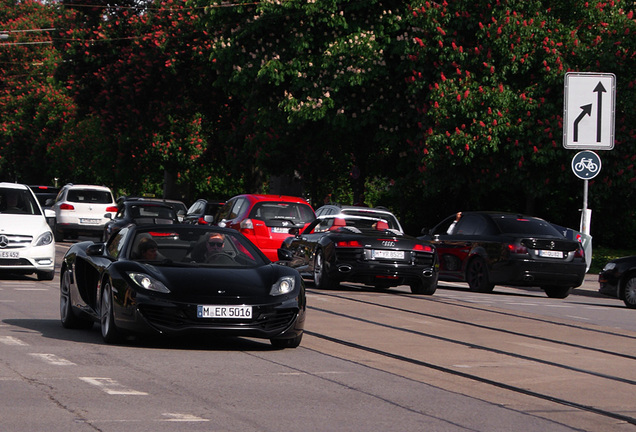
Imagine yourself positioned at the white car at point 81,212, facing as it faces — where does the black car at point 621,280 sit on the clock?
The black car is roughly at 5 o'clock from the white car.

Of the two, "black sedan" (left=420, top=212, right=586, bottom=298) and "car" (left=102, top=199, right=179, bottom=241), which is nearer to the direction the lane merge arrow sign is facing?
the black sedan

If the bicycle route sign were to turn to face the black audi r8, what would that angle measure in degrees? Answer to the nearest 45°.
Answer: approximately 45° to its right

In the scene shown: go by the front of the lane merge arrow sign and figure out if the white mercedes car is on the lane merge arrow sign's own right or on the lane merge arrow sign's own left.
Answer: on the lane merge arrow sign's own right

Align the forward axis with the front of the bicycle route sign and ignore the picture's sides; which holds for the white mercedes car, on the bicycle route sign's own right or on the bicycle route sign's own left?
on the bicycle route sign's own right

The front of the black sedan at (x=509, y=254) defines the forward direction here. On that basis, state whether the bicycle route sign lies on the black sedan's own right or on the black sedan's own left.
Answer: on the black sedan's own right

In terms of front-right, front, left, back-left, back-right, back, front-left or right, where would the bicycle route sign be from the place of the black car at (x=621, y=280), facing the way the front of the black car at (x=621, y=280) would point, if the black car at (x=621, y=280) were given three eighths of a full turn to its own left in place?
back-left

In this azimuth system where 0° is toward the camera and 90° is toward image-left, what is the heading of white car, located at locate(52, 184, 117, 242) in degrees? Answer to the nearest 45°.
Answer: approximately 180°

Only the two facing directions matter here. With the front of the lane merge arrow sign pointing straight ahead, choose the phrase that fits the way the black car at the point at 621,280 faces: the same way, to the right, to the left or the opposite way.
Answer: to the right
